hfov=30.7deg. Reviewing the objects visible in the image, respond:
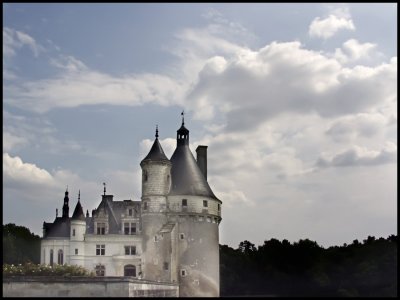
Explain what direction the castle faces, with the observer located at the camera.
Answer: facing the viewer

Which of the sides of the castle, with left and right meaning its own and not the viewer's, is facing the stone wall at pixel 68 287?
front
